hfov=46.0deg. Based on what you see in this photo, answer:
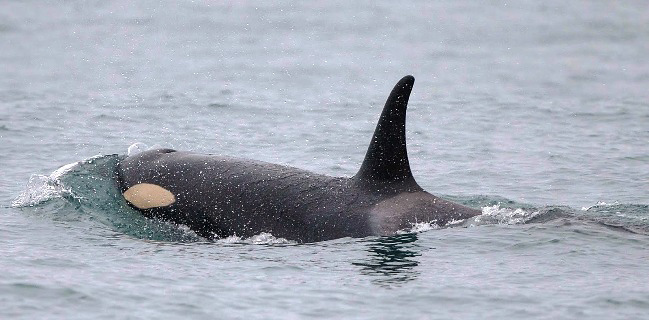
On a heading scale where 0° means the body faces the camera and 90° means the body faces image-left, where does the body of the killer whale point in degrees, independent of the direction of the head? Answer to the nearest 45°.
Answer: approximately 90°
